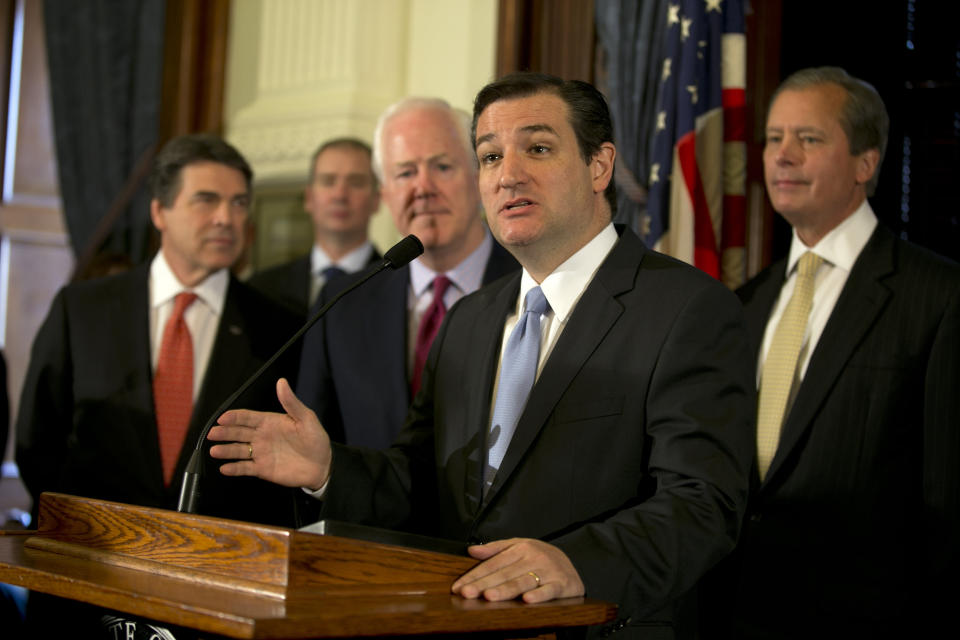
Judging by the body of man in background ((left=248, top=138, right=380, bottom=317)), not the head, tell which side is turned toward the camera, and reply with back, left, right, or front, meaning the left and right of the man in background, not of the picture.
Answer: front

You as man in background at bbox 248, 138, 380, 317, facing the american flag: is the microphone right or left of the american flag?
right

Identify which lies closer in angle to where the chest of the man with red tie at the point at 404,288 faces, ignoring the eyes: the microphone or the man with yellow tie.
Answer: the microphone

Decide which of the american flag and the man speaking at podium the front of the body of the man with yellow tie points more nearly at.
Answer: the man speaking at podium

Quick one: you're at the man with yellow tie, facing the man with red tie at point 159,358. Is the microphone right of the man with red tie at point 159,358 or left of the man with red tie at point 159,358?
left

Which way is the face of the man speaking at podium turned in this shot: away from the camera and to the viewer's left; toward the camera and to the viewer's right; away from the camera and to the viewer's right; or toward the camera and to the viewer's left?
toward the camera and to the viewer's left

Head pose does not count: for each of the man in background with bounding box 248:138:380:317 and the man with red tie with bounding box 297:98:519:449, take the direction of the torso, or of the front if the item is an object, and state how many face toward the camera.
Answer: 2

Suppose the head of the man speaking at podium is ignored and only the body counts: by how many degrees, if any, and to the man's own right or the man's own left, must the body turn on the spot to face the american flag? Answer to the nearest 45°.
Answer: approximately 135° to the man's own right

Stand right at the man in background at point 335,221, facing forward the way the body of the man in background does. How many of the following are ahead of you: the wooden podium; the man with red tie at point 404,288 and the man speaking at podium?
3

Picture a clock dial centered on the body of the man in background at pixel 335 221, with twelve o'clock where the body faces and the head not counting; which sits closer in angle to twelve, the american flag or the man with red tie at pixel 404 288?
the man with red tie

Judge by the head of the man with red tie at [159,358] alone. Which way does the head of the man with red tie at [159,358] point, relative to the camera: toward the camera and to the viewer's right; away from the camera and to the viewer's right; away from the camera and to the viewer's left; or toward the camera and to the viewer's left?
toward the camera and to the viewer's right

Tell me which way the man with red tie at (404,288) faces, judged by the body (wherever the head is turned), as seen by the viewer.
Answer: toward the camera

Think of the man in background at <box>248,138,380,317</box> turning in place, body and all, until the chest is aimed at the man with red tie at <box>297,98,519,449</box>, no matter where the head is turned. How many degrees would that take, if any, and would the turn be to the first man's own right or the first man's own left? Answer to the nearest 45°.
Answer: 0° — they already face them

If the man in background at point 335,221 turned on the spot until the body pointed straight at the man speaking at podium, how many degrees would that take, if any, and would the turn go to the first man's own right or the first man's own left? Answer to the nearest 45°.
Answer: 0° — they already face them

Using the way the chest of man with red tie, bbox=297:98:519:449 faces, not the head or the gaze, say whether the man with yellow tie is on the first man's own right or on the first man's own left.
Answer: on the first man's own left

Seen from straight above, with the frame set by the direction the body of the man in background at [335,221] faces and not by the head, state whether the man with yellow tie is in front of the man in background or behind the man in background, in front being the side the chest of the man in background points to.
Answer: in front

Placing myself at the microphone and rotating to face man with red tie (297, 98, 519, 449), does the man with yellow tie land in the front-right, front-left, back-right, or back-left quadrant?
front-right
